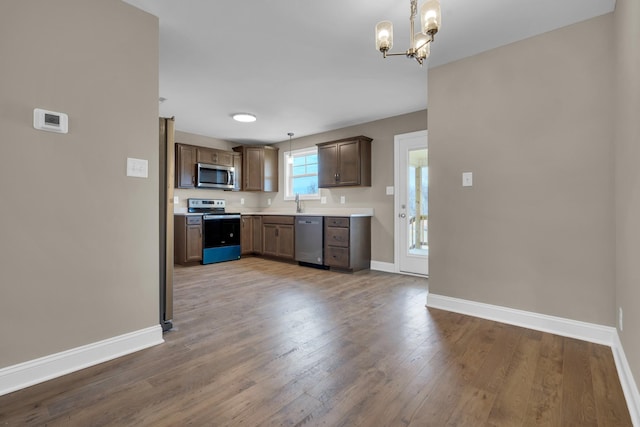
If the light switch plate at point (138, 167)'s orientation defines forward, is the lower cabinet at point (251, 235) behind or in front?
behind

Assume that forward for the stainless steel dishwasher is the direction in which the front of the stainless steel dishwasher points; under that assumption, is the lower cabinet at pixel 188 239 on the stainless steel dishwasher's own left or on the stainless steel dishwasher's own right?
on the stainless steel dishwasher's own right

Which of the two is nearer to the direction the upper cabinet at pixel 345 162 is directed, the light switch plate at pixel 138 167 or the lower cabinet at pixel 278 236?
the light switch plate

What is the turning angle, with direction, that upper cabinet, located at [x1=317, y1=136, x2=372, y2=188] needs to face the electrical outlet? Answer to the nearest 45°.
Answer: approximately 90° to its left

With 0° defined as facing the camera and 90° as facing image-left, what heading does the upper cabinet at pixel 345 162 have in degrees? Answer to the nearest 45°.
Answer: approximately 45°

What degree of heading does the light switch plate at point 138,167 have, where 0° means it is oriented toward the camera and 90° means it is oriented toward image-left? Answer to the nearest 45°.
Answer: approximately 0°

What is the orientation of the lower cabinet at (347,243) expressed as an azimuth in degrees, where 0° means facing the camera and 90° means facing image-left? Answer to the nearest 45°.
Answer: approximately 45°

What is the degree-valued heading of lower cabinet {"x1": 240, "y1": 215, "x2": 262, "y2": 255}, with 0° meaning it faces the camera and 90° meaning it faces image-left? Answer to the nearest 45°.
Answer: approximately 0°

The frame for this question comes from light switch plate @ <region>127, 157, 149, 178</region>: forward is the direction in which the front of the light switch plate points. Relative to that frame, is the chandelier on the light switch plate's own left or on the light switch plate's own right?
on the light switch plate's own left
